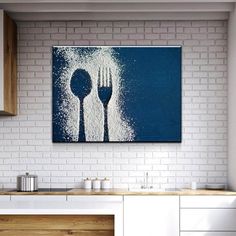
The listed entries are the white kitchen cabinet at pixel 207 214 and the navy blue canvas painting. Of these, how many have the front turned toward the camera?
2

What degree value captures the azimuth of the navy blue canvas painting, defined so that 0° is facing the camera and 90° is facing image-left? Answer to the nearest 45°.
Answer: approximately 0°

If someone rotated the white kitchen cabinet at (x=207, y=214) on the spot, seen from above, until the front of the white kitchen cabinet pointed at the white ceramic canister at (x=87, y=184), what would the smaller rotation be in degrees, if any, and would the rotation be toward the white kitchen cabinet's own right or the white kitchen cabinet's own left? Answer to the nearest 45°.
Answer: approximately 90° to the white kitchen cabinet's own right

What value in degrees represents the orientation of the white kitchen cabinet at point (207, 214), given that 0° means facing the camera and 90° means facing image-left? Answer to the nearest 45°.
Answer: approximately 0°

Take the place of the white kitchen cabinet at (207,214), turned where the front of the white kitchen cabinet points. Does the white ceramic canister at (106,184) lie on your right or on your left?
on your right
